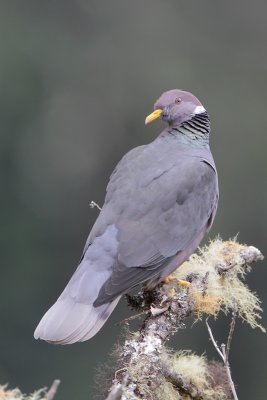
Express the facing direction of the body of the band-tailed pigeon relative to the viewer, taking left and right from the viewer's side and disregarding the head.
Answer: facing away from the viewer and to the right of the viewer

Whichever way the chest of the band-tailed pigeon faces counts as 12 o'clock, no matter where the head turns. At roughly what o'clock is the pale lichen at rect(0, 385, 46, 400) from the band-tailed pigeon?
The pale lichen is roughly at 7 o'clock from the band-tailed pigeon.
